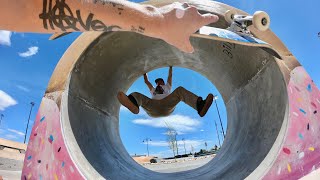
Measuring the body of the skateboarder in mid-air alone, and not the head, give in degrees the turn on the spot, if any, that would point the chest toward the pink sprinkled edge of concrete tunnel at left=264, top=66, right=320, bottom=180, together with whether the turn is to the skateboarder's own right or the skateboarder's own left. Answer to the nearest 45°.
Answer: approximately 45° to the skateboarder's own left

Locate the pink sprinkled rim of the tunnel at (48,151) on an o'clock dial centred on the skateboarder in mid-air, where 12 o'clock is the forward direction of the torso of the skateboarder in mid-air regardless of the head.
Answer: The pink sprinkled rim of the tunnel is roughly at 1 o'clock from the skateboarder in mid-air.

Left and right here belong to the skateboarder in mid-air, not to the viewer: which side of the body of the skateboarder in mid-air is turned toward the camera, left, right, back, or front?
front
